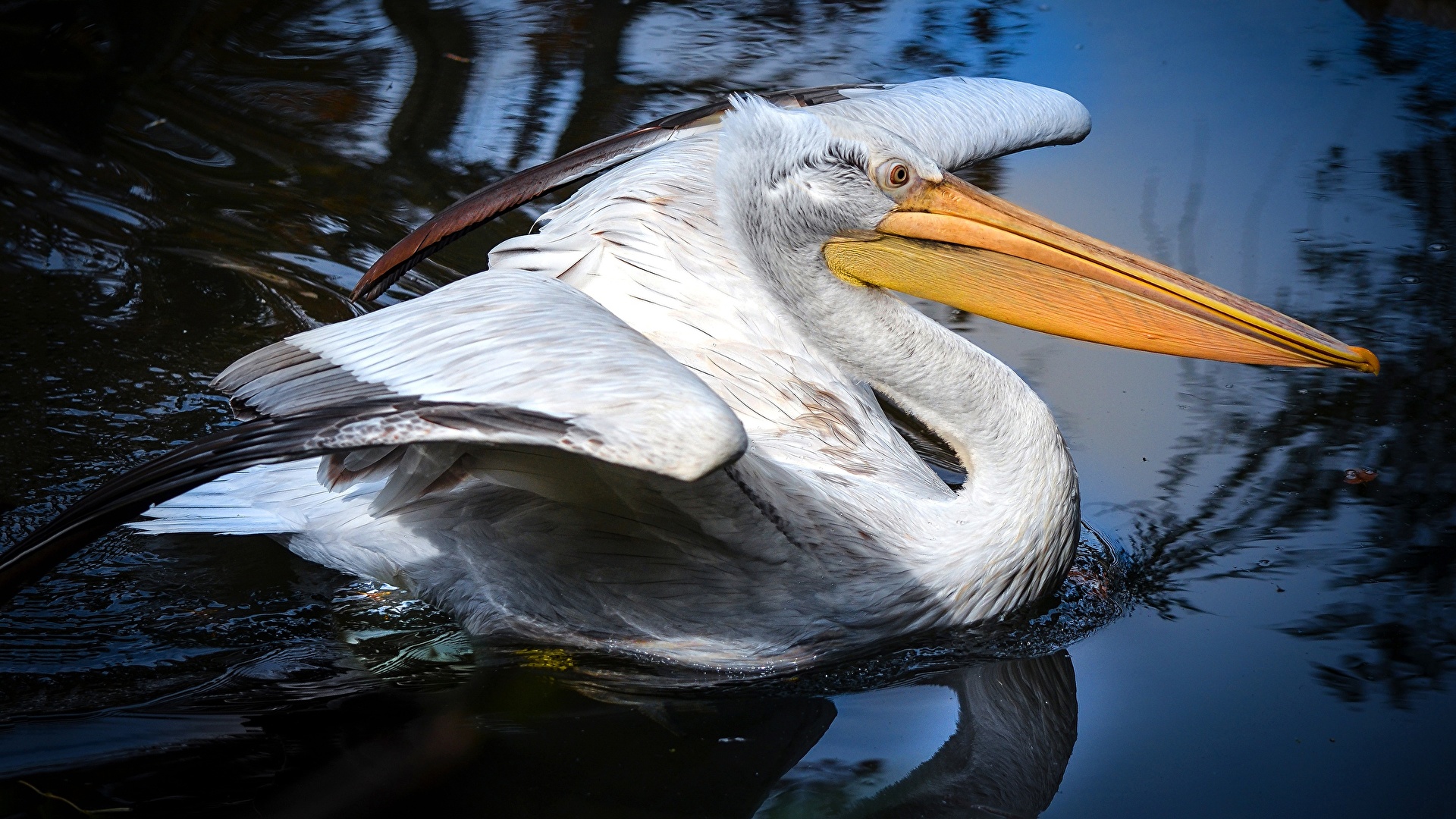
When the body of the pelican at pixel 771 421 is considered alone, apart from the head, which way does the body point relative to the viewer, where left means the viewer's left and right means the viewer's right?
facing to the right of the viewer
